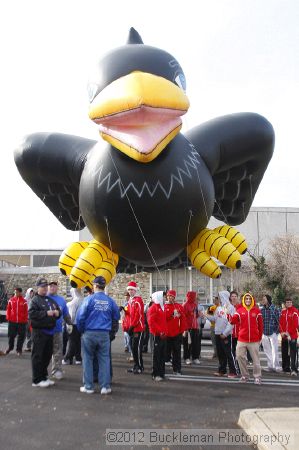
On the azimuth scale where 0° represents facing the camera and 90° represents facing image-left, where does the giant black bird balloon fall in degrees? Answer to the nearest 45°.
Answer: approximately 0°

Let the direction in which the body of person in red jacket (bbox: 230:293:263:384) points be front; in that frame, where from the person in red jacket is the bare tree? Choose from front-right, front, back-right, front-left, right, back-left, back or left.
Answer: back

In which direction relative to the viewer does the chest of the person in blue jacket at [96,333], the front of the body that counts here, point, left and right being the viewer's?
facing away from the viewer

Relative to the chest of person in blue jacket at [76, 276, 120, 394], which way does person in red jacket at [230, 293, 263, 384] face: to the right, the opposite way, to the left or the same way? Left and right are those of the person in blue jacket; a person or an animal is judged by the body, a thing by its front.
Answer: the opposite way

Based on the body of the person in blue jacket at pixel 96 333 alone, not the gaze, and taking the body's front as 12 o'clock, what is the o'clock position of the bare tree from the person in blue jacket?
The bare tree is roughly at 1 o'clock from the person in blue jacket.

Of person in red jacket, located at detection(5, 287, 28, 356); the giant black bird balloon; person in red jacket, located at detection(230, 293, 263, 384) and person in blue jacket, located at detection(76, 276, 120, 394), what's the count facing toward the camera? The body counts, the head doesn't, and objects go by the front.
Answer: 3

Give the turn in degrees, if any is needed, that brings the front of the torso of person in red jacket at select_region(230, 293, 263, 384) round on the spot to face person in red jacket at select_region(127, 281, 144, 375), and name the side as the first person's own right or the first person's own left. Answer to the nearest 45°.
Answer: approximately 90° to the first person's own right

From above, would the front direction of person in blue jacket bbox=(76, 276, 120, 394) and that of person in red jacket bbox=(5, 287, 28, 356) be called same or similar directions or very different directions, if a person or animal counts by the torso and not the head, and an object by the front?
very different directions

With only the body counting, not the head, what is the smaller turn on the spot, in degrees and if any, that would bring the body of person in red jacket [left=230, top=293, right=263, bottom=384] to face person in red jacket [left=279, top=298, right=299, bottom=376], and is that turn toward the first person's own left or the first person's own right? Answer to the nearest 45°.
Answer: approximately 135° to the first person's own left

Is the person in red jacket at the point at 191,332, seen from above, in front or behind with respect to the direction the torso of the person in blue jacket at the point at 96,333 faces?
in front
